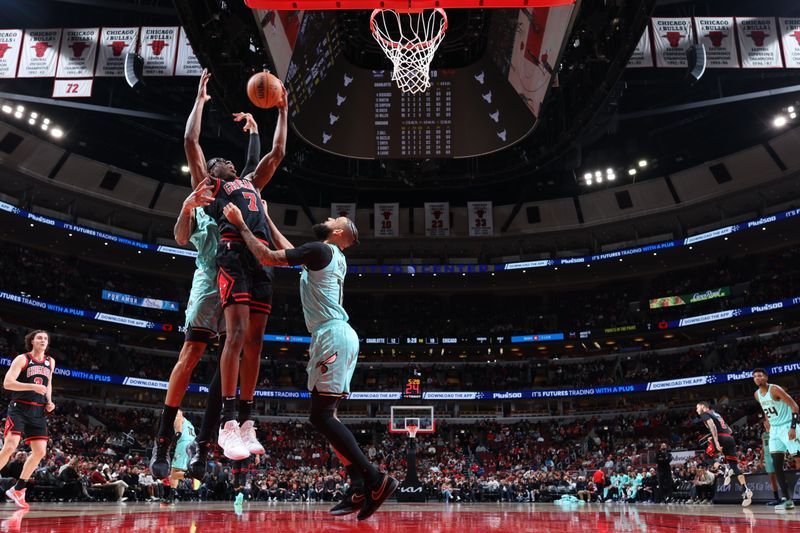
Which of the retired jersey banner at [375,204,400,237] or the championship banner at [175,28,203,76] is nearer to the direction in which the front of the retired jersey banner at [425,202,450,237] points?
the championship banner

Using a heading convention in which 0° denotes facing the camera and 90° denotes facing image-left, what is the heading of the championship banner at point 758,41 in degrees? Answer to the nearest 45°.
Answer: approximately 0°

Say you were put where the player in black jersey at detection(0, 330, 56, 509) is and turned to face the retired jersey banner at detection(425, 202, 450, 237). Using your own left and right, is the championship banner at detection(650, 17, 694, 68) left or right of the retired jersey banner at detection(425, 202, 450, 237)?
right

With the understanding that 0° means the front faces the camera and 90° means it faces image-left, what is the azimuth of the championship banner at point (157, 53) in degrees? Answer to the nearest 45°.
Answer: approximately 0°
